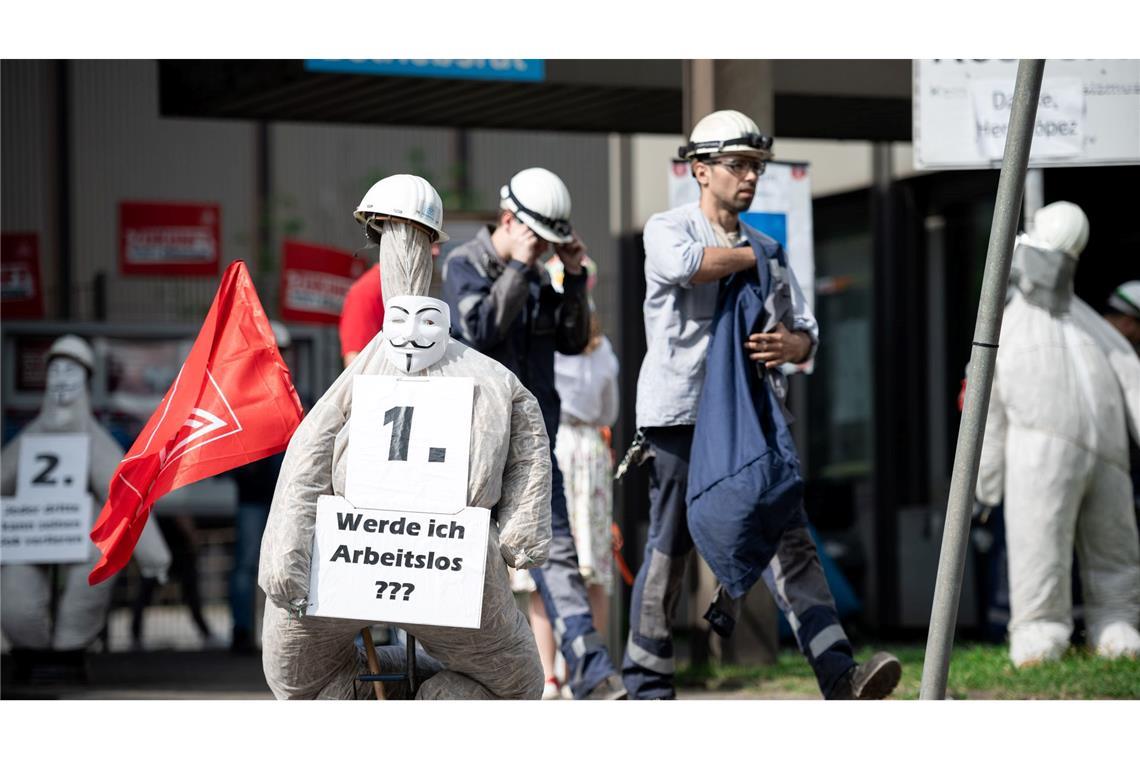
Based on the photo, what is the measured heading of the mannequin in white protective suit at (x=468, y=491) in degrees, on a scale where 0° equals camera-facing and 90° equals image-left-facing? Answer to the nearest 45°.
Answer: approximately 0°

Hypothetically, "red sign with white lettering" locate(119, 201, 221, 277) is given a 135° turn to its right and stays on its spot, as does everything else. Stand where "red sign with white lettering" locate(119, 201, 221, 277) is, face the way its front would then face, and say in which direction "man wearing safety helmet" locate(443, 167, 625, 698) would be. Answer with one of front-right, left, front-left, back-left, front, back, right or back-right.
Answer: back-left

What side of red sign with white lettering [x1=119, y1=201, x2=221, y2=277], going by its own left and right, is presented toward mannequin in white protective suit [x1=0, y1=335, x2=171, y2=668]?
front

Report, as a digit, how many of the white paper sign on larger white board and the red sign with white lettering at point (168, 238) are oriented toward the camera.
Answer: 2

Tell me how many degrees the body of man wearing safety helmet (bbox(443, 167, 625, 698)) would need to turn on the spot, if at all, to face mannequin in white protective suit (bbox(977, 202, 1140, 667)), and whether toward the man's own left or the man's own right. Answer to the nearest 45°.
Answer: approximately 90° to the man's own left

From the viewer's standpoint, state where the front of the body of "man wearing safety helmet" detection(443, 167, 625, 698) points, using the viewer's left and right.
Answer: facing the viewer and to the right of the viewer

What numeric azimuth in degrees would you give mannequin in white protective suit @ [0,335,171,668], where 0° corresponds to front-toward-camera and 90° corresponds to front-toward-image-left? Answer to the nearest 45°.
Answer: approximately 0°

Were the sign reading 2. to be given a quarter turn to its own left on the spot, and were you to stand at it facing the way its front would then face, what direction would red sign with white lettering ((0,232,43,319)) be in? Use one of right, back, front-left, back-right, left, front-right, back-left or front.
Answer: left

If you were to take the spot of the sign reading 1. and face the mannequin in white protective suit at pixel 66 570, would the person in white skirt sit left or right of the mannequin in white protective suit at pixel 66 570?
right
